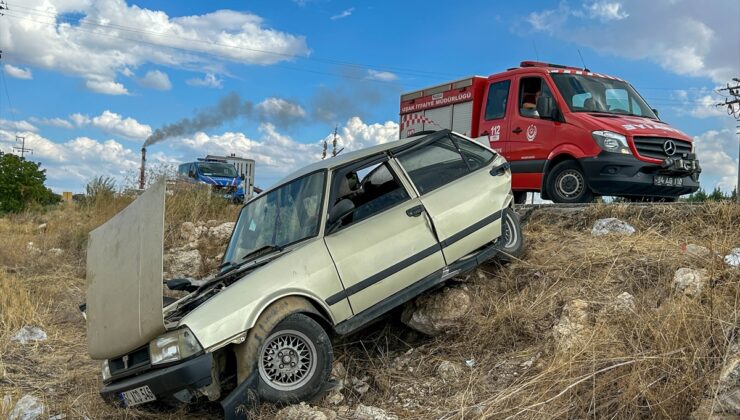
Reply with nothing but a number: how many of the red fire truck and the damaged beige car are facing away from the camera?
0

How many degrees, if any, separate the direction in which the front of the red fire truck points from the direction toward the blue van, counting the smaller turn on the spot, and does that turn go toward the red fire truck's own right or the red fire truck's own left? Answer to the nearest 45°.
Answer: approximately 180°

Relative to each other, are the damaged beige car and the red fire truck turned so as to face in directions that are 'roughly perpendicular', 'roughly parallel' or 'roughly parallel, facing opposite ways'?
roughly perpendicular

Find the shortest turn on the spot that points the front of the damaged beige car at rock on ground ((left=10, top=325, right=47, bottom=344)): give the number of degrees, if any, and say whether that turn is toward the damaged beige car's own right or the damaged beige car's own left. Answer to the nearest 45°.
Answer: approximately 90° to the damaged beige car's own right

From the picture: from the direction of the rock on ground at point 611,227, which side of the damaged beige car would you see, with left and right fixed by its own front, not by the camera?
back

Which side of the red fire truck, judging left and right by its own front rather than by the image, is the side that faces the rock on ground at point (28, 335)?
right

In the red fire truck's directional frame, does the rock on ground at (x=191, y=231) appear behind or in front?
behind

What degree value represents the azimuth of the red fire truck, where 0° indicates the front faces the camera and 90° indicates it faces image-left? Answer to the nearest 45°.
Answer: approximately 315°

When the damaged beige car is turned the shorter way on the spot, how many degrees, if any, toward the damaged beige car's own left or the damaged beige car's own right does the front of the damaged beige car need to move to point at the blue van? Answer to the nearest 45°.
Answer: approximately 135° to the damaged beige car's own right
